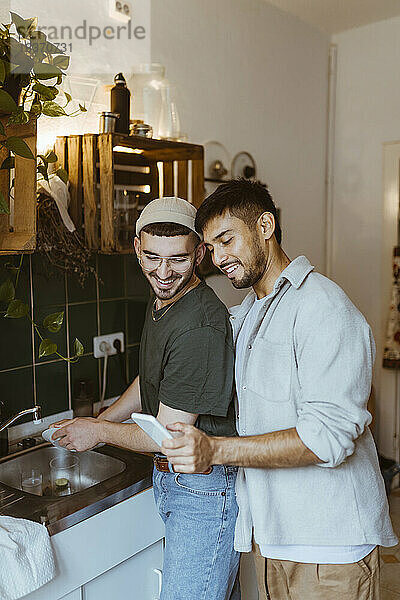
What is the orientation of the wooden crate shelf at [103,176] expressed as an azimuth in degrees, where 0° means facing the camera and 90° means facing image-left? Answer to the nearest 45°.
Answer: approximately 315°

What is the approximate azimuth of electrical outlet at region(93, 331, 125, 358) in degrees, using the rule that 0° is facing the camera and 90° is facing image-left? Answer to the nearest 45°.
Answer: approximately 315°

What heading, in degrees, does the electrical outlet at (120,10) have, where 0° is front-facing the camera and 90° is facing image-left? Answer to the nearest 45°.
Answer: approximately 315°
